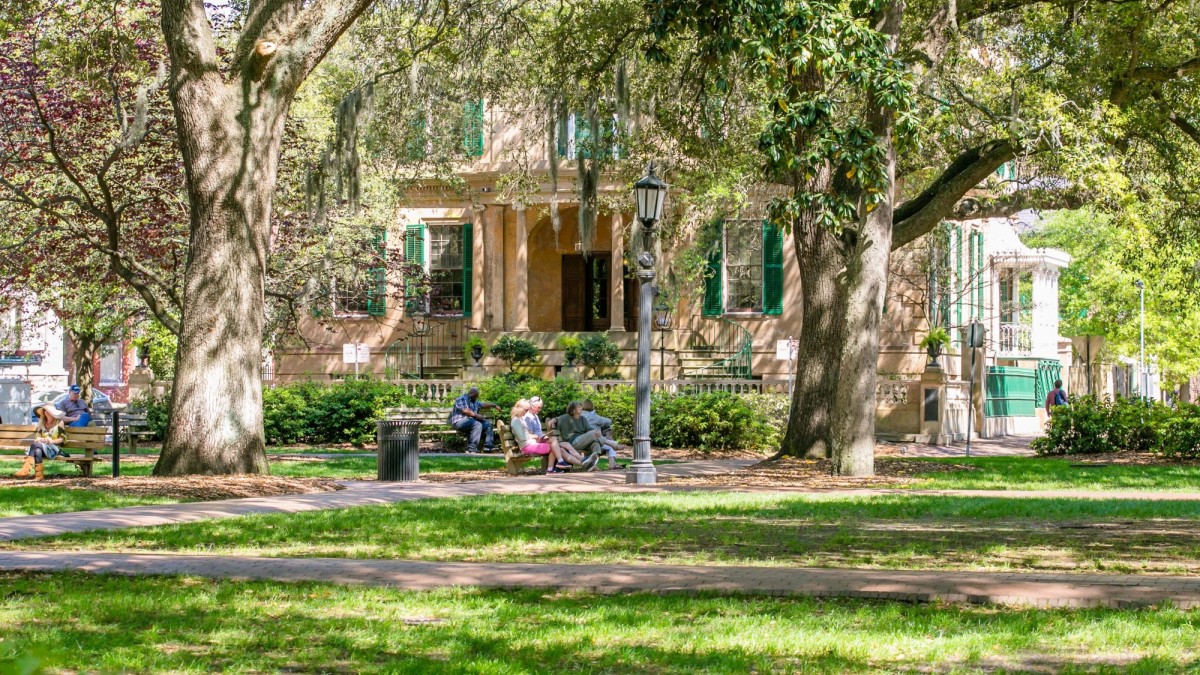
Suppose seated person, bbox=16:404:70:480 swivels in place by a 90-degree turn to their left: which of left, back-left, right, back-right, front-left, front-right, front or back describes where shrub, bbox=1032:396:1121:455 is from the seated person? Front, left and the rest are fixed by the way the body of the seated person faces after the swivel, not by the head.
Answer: front-left

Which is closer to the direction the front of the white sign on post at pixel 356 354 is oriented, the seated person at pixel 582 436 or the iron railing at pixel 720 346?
the seated person

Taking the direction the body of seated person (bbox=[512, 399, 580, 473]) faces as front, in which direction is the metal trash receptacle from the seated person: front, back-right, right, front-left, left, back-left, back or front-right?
back-right

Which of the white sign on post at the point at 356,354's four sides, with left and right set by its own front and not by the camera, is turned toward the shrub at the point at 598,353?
left
